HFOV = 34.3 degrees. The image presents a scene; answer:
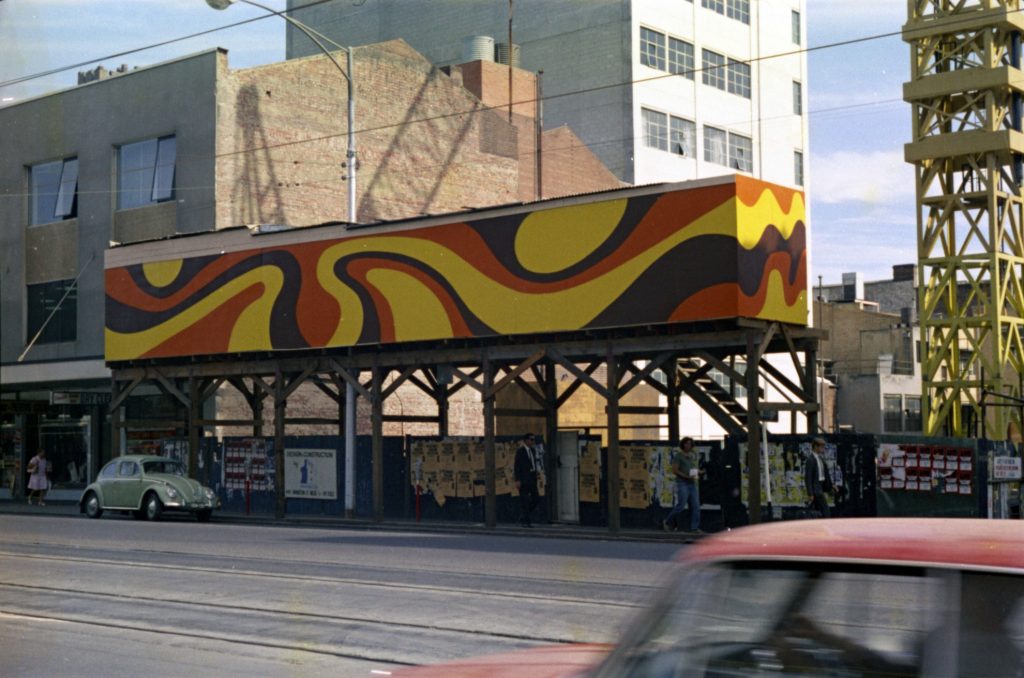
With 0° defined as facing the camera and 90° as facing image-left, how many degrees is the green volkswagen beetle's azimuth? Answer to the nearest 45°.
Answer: approximately 315°

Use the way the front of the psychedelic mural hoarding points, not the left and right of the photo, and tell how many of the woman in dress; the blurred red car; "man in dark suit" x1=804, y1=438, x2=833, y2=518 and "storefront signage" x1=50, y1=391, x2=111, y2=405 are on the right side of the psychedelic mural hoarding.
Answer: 2

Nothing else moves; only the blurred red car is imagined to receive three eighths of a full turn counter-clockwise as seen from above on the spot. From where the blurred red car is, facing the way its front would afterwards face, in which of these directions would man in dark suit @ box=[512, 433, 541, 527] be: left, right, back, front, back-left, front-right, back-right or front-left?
back-left

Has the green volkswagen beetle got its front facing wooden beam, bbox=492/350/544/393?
yes

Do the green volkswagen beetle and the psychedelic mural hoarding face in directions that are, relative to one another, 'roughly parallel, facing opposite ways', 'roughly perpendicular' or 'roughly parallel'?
roughly perpendicular

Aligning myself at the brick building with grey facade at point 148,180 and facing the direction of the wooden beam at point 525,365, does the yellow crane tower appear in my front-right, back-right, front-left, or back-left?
front-left

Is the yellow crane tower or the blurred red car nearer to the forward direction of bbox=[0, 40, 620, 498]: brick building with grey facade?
the blurred red car

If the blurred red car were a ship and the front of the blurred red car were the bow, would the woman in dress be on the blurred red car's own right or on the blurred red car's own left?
on the blurred red car's own right

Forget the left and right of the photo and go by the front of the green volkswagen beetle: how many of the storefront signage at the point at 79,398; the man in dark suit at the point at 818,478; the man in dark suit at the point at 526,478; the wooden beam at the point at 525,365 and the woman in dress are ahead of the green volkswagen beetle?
3

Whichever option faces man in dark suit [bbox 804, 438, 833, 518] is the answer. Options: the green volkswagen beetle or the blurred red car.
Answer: the green volkswagen beetle

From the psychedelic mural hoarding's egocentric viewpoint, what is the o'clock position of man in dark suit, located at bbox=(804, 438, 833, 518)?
The man in dark suit is roughly at 9 o'clock from the psychedelic mural hoarding.

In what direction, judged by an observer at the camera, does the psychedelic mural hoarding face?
facing the viewer and to the left of the viewer

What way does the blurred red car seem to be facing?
to the viewer's left

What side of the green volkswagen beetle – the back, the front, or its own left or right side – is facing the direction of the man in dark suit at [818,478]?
front

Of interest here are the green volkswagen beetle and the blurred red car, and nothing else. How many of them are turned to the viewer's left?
1

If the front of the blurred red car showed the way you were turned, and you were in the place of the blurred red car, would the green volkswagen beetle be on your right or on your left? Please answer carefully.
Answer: on your right
